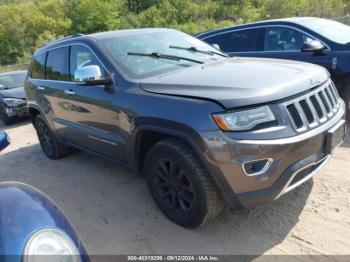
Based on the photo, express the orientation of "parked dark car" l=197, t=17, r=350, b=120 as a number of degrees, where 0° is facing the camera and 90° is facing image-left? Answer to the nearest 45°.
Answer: approximately 315°

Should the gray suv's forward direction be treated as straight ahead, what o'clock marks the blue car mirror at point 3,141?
The blue car mirror is roughly at 4 o'clock from the gray suv.

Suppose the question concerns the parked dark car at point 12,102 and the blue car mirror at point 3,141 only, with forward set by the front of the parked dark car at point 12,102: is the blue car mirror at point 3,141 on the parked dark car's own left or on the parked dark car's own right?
on the parked dark car's own right

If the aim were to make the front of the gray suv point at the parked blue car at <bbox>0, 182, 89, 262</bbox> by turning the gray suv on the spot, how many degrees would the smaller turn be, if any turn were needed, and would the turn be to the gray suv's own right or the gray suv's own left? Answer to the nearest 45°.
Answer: approximately 90° to the gray suv's own right

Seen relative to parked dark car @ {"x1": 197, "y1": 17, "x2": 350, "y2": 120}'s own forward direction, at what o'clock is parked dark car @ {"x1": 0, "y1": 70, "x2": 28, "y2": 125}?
parked dark car @ {"x1": 0, "y1": 70, "x2": 28, "y2": 125} is roughly at 5 o'clock from parked dark car @ {"x1": 197, "y1": 17, "x2": 350, "y2": 120}.

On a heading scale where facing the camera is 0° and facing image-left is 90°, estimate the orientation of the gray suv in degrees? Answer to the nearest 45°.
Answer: approximately 315°
